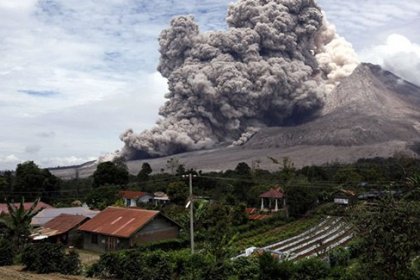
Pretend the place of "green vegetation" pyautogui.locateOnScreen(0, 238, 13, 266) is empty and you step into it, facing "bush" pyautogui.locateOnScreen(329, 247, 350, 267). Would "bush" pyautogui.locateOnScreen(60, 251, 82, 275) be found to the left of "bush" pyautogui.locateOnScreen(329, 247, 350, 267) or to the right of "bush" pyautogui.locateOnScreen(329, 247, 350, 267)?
right

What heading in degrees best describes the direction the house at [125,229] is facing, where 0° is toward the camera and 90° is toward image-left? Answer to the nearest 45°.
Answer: approximately 45°

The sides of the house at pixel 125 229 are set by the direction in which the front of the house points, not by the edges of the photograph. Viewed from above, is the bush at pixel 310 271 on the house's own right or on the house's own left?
on the house's own left

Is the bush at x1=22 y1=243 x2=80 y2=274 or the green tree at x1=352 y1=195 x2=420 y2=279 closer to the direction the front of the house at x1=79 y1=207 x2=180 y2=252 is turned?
the bush

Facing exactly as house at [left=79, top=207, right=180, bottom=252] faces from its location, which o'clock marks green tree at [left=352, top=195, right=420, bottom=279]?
The green tree is roughly at 10 o'clock from the house.

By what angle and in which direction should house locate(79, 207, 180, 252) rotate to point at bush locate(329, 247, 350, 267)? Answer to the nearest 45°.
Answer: approximately 90° to its left
